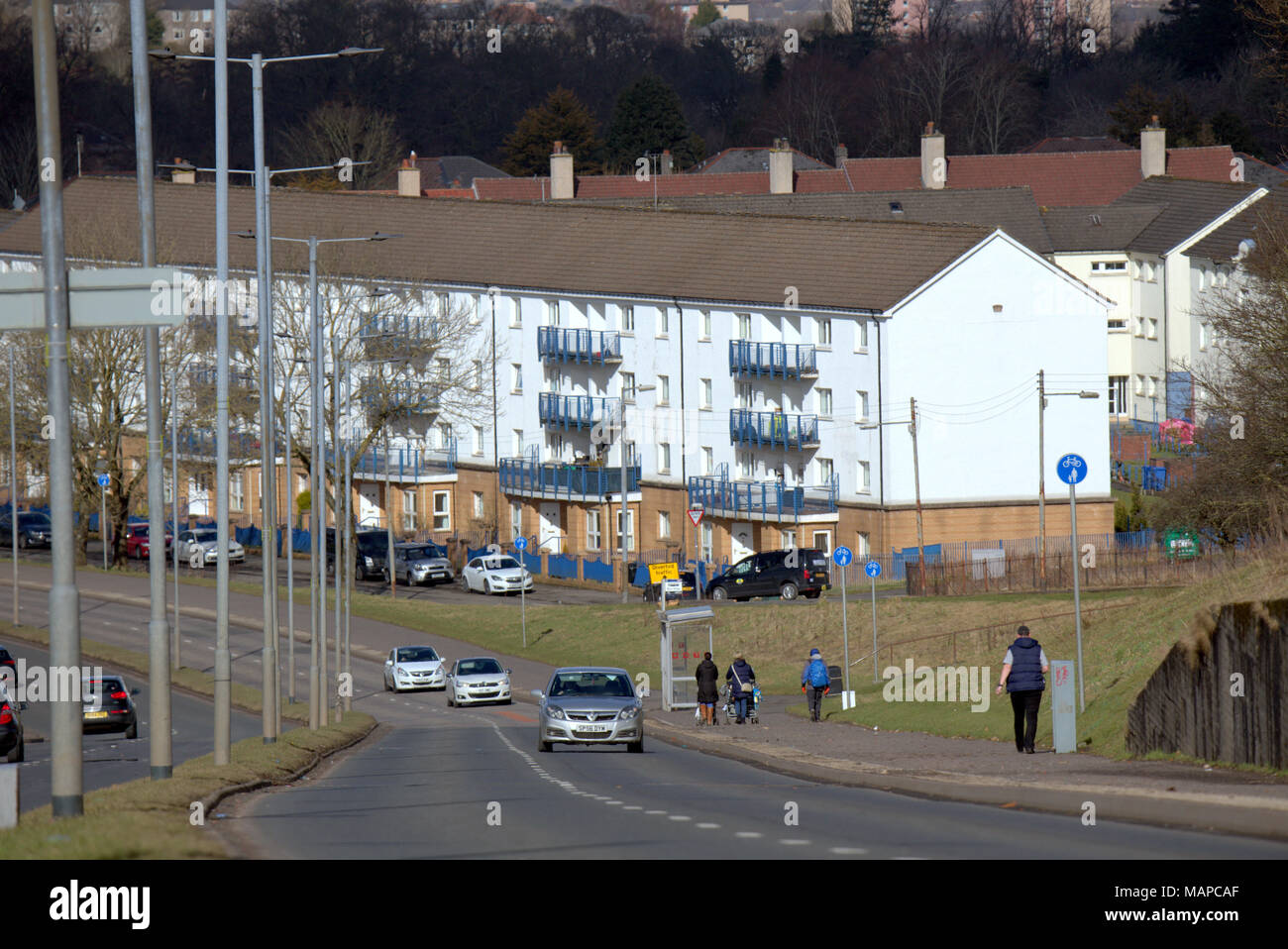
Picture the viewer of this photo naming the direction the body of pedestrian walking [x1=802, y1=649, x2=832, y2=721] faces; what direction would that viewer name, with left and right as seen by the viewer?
facing away from the viewer

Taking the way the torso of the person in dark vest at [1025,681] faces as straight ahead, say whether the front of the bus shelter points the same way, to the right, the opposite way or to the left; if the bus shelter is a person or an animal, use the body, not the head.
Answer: to the left

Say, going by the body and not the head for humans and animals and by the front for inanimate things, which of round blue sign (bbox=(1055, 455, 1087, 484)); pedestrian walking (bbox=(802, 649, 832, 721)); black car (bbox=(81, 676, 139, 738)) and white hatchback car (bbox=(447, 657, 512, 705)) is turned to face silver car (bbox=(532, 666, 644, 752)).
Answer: the white hatchback car

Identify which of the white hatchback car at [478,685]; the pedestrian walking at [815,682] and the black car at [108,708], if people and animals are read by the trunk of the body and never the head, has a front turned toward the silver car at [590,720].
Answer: the white hatchback car

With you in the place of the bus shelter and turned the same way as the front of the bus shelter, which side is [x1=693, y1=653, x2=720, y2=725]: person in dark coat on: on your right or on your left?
on your left

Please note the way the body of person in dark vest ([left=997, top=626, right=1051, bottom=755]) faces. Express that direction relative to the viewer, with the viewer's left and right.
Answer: facing away from the viewer

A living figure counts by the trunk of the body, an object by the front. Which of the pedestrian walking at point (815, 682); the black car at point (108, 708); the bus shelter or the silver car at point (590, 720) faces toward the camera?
the silver car

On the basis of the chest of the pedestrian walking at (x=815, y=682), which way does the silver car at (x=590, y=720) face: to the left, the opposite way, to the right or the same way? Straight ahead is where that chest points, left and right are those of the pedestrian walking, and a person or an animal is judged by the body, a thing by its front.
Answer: the opposite way

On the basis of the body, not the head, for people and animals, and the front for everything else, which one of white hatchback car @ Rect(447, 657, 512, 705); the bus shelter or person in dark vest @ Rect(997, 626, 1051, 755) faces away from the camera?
the person in dark vest

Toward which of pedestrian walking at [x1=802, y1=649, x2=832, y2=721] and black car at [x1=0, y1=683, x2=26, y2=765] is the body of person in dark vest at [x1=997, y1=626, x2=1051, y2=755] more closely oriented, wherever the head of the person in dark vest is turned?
the pedestrian walking

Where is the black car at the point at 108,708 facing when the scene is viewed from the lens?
facing away from the viewer and to the right of the viewer

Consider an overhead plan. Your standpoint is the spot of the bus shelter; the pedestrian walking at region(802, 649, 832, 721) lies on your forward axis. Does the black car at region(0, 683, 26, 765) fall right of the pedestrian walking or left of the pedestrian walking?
right

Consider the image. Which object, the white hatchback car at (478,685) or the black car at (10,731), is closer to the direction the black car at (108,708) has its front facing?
the white hatchback car
